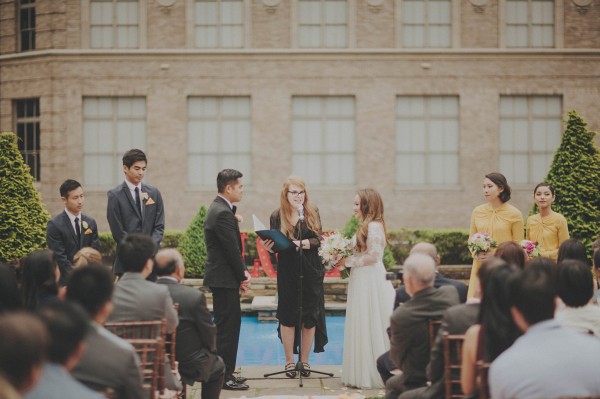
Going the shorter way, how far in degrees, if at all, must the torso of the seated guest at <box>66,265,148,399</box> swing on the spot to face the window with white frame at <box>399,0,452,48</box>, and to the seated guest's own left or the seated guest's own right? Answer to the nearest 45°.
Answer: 0° — they already face it

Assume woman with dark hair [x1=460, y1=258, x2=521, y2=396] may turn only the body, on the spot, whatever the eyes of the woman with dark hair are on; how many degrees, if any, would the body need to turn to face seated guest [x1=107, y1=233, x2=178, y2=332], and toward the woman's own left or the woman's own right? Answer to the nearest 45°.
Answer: approximately 90° to the woman's own left

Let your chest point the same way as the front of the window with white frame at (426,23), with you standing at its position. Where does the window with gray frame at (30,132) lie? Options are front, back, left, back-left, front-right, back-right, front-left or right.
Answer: right

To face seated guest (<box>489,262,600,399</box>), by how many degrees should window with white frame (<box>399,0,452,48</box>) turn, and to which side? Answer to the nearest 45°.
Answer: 0° — it already faces them

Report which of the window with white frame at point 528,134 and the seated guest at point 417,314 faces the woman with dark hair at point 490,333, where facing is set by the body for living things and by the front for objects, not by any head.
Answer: the window with white frame

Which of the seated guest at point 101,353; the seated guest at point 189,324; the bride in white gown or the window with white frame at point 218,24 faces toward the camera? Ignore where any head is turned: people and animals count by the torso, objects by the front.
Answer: the window with white frame

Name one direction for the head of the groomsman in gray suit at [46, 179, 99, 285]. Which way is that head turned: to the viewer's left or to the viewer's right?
to the viewer's right

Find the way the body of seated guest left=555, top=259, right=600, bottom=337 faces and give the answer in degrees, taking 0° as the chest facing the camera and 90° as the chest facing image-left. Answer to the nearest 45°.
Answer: approximately 180°

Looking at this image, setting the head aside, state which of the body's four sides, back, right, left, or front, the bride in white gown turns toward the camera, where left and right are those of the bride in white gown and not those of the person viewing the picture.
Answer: left

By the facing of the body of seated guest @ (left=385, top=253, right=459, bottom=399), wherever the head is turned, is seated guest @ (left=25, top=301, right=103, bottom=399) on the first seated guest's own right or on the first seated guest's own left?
on the first seated guest's own left

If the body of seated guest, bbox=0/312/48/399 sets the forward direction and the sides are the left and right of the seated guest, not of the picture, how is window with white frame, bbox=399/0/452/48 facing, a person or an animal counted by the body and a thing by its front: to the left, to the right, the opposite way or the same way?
the opposite way

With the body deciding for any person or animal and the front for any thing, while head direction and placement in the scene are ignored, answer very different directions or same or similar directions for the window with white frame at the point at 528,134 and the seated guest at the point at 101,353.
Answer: very different directions

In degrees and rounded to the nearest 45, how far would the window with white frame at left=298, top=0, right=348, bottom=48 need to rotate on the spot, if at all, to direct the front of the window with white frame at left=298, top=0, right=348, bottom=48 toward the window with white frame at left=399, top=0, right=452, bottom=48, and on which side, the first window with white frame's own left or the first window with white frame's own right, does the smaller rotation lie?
approximately 90° to the first window with white frame's own left

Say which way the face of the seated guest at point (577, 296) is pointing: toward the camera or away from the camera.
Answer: away from the camera

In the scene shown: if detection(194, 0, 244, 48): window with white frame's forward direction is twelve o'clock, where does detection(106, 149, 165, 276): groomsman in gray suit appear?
The groomsman in gray suit is roughly at 12 o'clock from the window with white frame.

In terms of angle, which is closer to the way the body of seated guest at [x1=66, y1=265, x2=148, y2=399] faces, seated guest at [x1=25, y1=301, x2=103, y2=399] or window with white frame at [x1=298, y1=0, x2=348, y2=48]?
the window with white frame

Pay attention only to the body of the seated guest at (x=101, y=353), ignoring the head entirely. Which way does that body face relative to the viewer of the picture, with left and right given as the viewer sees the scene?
facing away from the viewer and to the right of the viewer
